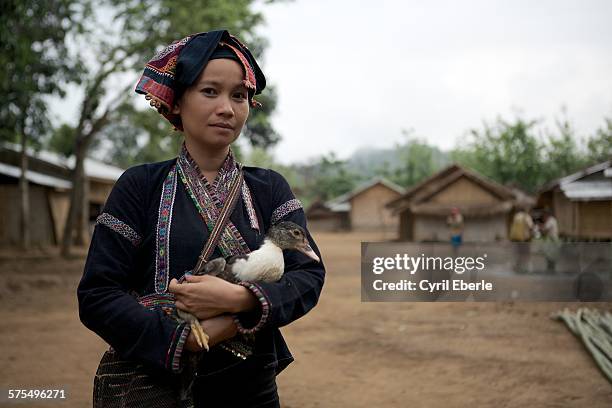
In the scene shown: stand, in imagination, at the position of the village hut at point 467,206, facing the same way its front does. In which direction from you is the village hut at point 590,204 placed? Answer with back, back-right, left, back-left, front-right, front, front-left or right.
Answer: front-left

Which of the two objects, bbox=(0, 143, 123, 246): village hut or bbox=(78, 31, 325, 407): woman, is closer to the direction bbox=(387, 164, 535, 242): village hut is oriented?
the woman

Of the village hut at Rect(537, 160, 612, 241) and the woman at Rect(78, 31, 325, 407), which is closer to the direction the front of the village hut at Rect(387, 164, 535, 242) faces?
the woman

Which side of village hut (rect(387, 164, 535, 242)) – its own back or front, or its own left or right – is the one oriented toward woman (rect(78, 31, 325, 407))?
front

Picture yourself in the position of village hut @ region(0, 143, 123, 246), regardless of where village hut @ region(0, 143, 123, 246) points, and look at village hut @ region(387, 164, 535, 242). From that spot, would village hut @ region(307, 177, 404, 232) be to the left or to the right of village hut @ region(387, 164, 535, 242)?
left

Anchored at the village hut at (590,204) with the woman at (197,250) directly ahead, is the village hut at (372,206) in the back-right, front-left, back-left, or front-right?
back-right

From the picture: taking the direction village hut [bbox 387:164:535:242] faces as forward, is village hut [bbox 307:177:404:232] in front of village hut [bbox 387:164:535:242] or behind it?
behind

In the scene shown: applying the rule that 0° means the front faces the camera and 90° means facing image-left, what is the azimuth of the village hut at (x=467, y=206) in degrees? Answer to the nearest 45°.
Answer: approximately 0°

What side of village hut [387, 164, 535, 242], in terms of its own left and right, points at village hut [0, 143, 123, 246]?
right
